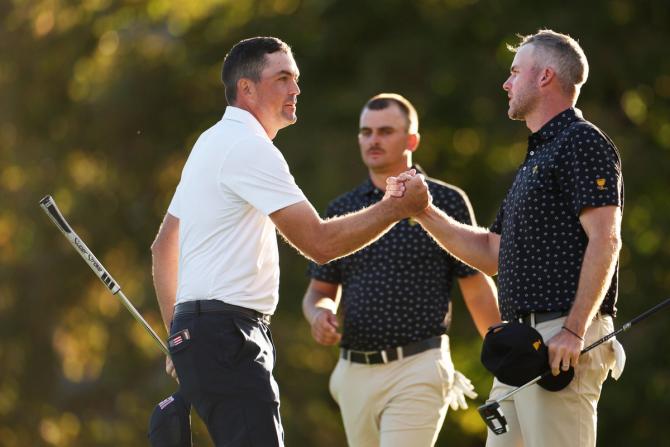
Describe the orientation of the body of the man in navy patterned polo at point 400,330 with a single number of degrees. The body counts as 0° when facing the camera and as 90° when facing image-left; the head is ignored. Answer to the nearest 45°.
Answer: approximately 45°

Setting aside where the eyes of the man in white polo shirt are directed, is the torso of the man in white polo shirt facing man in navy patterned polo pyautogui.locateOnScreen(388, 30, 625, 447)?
yes

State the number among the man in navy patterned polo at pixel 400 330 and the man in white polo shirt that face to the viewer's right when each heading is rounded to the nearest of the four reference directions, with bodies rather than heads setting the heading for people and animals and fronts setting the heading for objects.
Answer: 1

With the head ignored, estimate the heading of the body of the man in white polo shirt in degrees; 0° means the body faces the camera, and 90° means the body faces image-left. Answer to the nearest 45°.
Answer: approximately 270°

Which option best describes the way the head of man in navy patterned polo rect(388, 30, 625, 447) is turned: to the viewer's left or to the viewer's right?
to the viewer's left

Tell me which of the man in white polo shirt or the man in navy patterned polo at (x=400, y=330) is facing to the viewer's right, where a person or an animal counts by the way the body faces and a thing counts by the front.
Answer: the man in white polo shirt
